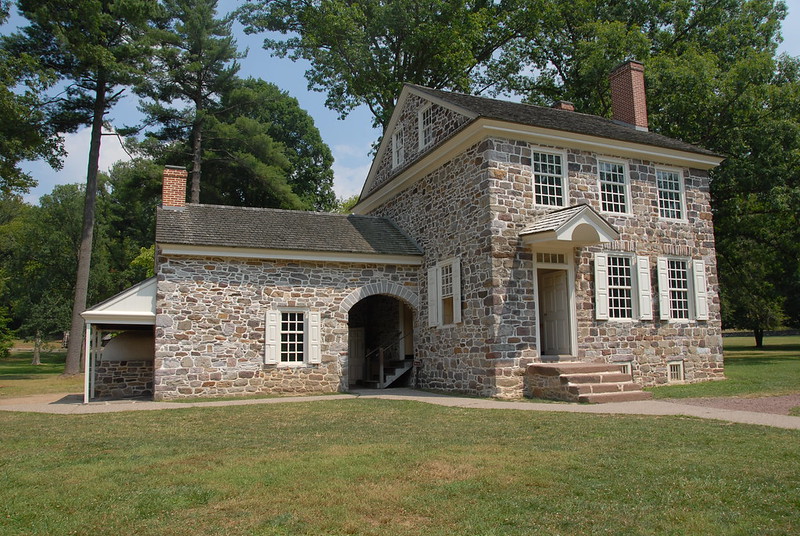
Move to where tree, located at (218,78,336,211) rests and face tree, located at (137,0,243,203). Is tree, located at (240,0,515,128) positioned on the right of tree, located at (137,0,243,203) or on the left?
left

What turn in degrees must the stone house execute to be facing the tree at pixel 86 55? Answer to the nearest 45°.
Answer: approximately 180°

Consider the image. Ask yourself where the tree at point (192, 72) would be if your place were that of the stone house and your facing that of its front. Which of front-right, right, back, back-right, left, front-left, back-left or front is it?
back

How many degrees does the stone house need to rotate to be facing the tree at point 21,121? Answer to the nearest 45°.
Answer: approximately 180°

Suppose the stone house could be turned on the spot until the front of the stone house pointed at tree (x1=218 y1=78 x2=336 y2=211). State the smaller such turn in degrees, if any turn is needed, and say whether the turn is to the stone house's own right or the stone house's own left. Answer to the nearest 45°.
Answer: approximately 135° to the stone house's own left

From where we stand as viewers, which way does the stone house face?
facing the viewer and to the right of the viewer
